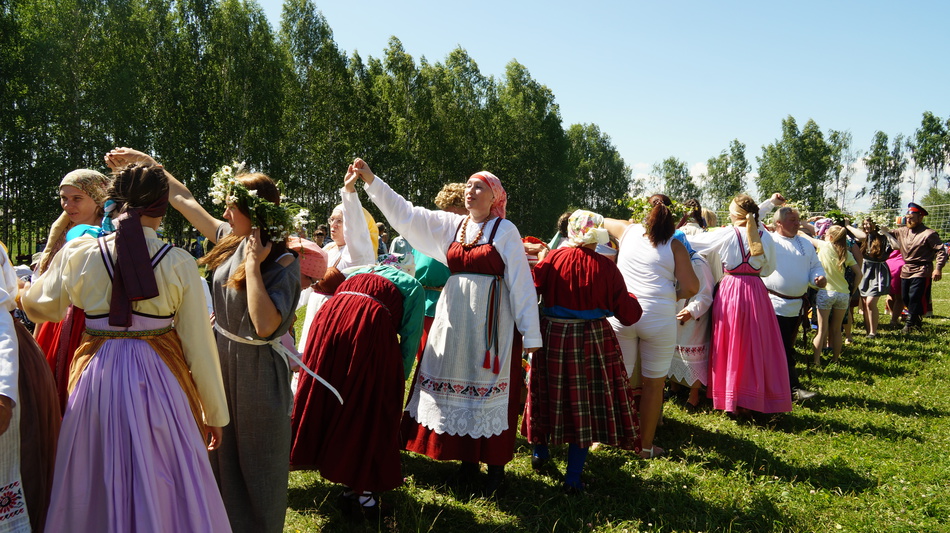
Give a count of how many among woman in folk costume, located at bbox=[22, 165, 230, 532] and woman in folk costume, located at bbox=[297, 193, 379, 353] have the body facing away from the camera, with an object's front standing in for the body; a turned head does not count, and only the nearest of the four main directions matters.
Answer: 1

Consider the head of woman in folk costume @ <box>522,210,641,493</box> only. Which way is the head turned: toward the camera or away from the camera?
away from the camera

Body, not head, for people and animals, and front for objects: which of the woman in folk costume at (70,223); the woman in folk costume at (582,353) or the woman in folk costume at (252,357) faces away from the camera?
the woman in folk costume at (582,353)

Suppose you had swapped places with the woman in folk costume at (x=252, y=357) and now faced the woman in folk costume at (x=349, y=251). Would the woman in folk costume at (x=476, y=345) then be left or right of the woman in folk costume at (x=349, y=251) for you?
right

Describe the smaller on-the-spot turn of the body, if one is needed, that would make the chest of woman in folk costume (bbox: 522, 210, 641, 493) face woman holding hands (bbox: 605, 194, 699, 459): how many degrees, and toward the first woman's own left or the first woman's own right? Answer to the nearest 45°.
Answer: approximately 45° to the first woman's own right

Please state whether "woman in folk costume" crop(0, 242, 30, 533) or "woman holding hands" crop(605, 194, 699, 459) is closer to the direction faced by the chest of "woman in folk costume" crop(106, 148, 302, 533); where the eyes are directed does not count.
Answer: the woman in folk costume

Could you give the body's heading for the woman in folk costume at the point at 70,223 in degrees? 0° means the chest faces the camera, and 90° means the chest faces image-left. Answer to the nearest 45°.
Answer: approximately 45°

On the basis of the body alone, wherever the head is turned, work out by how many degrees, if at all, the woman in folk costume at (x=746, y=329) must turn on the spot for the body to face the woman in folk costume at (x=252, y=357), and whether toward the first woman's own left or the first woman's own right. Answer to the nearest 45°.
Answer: approximately 135° to the first woman's own left

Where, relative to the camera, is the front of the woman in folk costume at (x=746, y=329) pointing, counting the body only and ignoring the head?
away from the camera

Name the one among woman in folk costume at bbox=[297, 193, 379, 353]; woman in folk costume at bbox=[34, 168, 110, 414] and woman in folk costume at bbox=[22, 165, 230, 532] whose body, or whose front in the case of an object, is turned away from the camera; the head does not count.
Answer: woman in folk costume at bbox=[22, 165, 230, 532]

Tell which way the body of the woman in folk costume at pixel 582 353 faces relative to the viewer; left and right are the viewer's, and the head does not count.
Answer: facing away from the viewer

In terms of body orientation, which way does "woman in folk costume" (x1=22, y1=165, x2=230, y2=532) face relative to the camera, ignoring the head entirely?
away from the camera
